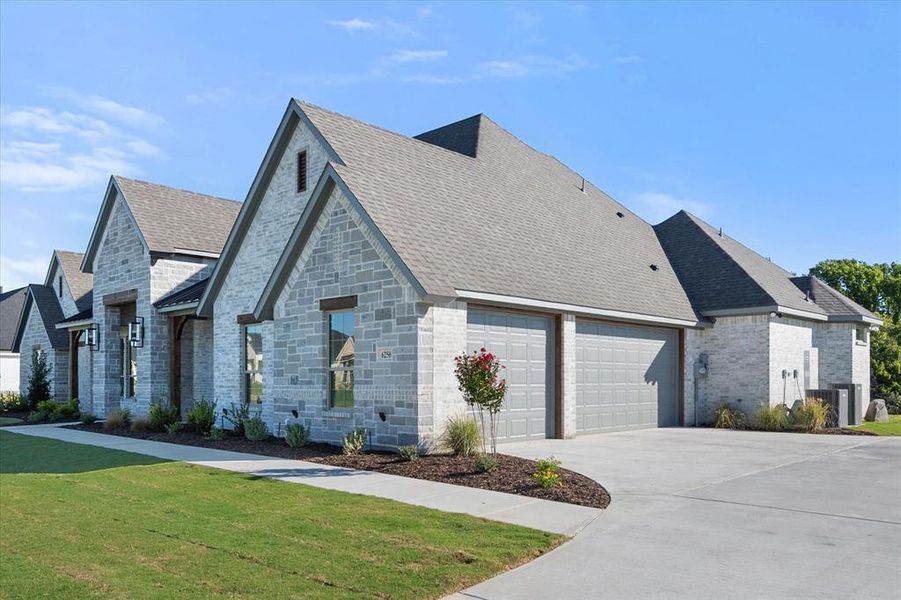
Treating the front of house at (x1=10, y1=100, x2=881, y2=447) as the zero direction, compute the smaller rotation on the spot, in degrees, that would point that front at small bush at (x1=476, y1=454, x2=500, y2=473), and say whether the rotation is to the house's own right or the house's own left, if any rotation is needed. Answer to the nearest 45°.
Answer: approximately 45° to the house's own left

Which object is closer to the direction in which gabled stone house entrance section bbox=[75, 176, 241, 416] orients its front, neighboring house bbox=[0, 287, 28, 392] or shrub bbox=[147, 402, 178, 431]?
the shrub

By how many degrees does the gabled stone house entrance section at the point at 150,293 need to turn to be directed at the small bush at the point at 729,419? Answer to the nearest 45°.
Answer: approximately 90° to its left

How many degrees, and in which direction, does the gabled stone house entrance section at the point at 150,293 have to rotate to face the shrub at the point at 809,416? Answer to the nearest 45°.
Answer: approximately 90° to its left

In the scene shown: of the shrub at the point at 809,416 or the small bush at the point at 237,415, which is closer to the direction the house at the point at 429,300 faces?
the small bush

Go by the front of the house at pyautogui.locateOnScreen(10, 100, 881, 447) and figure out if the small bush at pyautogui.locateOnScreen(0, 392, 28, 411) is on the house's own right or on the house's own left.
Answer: on the house's own right

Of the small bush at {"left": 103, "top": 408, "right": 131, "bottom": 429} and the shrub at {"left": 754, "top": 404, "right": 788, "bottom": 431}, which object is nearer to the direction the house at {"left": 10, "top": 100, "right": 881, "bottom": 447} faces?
the small bush
